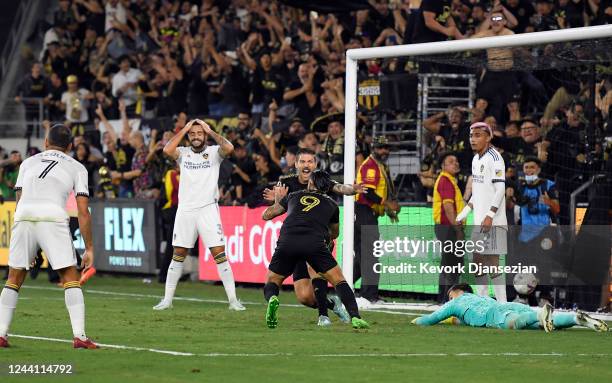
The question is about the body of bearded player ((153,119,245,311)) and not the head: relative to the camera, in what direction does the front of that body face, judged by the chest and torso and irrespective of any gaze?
toward the camera

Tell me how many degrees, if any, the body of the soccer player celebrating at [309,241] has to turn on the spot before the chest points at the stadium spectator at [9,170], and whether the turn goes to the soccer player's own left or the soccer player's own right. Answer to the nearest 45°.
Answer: approximately 45° to the soccer player's own left

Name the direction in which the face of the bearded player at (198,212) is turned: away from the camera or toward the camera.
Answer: toward the camera

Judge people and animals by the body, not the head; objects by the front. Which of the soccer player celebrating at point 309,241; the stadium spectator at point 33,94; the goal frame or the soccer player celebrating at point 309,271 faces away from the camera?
the soccer player celebrating at point 309,241

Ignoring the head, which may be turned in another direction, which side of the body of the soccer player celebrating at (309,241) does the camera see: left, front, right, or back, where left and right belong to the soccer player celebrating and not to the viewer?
back

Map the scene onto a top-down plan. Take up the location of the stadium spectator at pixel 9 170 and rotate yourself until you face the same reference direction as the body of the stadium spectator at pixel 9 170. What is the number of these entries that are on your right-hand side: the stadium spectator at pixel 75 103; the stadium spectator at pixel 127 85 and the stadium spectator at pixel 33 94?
0

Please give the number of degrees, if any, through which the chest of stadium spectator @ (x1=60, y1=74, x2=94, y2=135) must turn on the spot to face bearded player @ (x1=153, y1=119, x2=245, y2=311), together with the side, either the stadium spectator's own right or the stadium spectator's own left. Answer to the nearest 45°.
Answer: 0° — they already face them

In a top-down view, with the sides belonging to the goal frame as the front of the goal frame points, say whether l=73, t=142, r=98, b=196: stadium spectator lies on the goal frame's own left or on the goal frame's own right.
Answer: on the goal frame's own right

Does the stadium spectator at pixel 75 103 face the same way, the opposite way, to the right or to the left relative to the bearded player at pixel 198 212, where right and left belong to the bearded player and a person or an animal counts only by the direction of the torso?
the same way

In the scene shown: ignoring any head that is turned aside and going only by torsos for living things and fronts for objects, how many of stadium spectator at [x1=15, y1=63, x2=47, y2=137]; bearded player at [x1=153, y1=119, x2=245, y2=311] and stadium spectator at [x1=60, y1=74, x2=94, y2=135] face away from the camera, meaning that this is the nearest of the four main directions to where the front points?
0

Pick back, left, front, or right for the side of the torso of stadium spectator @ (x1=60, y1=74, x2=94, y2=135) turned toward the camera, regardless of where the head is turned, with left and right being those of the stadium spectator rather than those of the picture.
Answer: front

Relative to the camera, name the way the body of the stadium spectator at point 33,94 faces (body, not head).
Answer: toward the camera
